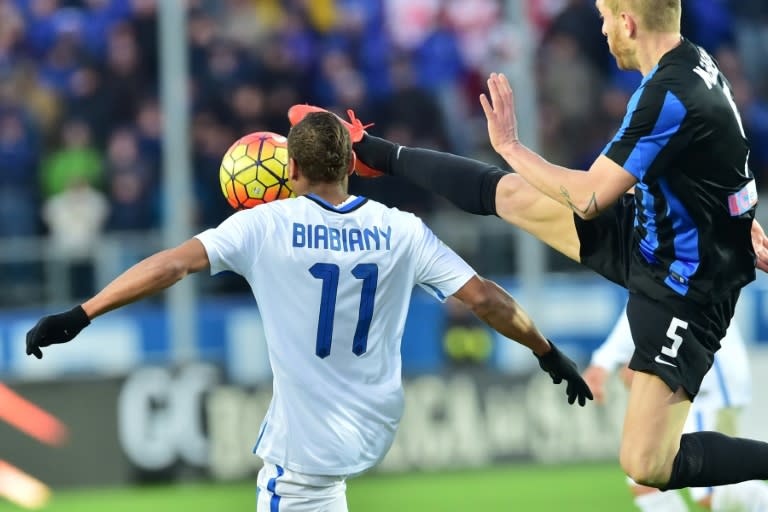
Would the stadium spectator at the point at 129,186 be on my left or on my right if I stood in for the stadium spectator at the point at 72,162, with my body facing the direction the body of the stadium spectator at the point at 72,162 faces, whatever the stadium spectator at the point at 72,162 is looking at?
on my left

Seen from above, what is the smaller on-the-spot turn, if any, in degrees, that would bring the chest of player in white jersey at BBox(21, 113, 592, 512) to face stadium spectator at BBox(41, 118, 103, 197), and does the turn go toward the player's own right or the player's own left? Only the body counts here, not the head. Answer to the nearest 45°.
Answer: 0° — they already face them

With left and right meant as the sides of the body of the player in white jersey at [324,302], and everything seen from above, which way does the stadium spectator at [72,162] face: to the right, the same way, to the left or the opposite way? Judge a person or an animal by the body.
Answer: the opposite way

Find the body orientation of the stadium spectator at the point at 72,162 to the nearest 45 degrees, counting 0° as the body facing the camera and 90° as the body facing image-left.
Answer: approximately 0°

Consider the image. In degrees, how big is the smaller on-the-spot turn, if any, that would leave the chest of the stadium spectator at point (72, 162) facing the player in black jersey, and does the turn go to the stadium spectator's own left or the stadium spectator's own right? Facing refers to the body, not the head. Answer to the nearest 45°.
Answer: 0° — they already face them

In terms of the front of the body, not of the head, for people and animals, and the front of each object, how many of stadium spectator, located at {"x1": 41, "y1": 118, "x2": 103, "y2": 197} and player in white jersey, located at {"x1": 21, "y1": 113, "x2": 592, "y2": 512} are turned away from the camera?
1

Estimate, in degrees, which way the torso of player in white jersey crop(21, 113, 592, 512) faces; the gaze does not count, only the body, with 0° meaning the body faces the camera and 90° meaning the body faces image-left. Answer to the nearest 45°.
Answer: approximately 180°

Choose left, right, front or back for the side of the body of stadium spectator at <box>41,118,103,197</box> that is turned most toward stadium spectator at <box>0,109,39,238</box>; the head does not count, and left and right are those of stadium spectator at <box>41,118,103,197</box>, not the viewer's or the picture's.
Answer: right

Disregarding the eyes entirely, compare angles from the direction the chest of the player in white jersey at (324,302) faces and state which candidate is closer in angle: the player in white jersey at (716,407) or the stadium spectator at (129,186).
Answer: the stadium spectator
